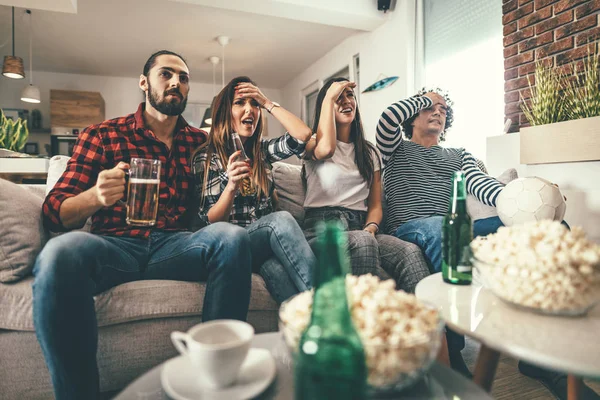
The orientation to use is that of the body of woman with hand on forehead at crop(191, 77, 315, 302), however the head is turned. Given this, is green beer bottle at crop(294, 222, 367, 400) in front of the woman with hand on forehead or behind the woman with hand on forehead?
in front

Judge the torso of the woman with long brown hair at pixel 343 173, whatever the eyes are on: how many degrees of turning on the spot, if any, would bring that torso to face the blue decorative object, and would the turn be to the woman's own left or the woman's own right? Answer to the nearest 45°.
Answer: approximately 135° to the woman's own left

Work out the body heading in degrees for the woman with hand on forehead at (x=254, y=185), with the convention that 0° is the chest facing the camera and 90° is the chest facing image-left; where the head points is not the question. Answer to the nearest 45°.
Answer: approximately 315°

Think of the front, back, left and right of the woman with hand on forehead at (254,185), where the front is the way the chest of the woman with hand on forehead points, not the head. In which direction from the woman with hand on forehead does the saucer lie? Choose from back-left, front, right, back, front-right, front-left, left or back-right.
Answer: front-right

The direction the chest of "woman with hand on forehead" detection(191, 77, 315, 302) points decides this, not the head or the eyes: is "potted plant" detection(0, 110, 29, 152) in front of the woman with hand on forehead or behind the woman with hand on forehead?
behind

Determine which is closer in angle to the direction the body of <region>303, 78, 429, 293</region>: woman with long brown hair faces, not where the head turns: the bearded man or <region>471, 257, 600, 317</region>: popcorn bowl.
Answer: the popcorn bowl

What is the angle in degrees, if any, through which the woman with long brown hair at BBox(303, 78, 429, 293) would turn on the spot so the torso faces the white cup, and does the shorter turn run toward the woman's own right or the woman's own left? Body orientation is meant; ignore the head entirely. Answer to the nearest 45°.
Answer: approximately 45° to the woman's own right

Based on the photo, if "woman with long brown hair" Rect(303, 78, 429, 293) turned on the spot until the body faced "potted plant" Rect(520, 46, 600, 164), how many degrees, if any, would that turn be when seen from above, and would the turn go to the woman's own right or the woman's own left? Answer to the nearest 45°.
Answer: approximately 90° to the woman's own left

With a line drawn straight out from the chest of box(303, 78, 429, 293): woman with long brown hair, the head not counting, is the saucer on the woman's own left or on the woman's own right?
on the woman's own right

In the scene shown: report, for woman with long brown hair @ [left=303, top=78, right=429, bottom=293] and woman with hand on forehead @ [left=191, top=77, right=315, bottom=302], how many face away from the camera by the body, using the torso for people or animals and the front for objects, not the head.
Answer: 0

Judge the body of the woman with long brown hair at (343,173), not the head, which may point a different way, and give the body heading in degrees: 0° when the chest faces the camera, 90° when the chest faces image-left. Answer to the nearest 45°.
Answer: approximately 315°

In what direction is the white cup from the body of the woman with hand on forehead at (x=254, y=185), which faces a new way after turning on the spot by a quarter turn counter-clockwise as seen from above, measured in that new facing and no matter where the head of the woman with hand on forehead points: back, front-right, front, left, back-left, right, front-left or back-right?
back-right
